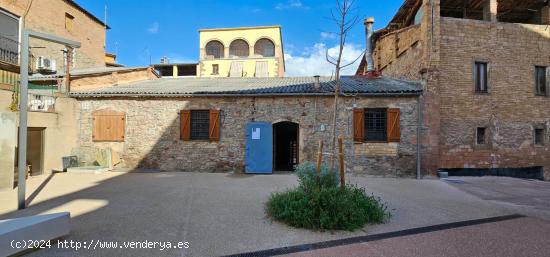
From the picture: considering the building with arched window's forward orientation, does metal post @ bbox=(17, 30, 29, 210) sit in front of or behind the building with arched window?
in front

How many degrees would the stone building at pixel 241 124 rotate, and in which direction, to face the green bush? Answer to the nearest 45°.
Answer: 0° — it already faces it

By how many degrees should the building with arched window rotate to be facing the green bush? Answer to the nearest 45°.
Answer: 0° — it already faces it

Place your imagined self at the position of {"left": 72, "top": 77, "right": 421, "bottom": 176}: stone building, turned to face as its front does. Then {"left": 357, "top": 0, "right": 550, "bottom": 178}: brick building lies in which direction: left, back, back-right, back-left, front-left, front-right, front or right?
left

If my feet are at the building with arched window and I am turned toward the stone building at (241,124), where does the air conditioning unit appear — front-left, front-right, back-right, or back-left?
front-right

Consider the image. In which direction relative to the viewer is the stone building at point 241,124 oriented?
toward the camera

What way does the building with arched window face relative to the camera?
toward the camera

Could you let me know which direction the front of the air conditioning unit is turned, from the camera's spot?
facing the viewer and to the right of the viewer

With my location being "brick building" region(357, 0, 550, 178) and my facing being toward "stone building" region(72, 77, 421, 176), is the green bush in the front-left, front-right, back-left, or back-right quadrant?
front-left

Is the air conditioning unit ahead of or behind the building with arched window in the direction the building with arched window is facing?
ahead

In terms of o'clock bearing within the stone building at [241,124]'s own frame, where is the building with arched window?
The building with arched window is roughly at 6 o'clock from the stone building.

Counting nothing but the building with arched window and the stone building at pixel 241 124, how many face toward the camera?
2
